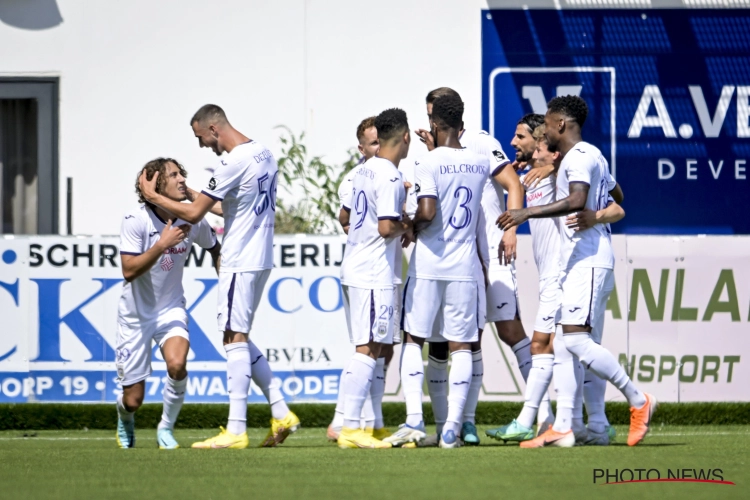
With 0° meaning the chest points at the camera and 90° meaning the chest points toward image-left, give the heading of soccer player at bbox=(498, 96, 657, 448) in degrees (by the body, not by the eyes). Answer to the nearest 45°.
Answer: approximately 90°

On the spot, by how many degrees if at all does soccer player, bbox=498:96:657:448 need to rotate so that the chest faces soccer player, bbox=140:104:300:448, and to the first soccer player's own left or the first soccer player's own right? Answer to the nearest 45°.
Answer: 0° — they already face them

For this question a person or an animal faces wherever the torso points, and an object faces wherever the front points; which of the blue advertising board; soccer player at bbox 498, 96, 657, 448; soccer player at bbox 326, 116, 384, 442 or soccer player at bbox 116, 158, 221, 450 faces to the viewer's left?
soccer player at bbox 498, 96, 657, 448

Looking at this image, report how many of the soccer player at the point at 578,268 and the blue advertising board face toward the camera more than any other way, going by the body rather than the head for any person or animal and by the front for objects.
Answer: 1

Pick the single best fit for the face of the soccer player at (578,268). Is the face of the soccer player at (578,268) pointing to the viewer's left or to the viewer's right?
to the viewer's left

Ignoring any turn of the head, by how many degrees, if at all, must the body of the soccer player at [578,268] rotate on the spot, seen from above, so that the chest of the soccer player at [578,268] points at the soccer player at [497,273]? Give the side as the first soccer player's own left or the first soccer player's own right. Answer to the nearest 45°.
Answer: approximately 45° to the first soccer player's own right

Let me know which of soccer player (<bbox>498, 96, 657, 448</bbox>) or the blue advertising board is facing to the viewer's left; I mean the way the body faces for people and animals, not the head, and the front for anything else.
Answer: the soccer player
